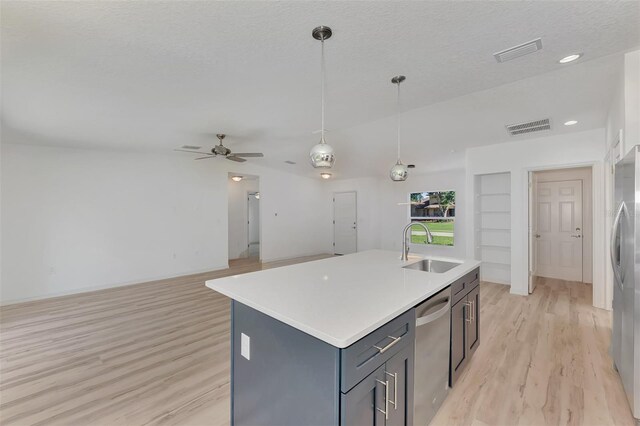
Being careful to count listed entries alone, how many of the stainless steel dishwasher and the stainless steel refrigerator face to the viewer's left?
1

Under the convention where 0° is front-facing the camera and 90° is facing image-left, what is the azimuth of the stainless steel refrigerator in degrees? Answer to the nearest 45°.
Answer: approximately 90°

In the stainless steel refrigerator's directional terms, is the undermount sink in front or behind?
in front

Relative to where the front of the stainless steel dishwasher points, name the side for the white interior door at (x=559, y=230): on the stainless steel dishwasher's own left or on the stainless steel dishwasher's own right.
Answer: on the stainless steel dishwasher's own left

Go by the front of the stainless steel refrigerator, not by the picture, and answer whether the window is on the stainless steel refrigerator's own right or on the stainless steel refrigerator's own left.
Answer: on the stainless steel refrigerator's own right

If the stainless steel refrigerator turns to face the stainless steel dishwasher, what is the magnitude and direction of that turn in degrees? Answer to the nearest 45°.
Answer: approximately 45° to its left

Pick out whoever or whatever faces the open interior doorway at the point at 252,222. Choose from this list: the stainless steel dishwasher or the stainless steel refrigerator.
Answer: the stainless steel refrigerator

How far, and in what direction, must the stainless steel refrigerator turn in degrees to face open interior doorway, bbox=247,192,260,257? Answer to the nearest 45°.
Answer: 0° — it already faces it

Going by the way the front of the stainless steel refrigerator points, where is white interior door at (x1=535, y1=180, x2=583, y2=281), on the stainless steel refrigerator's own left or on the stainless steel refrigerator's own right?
on the stainless steel refrigerator's own right
